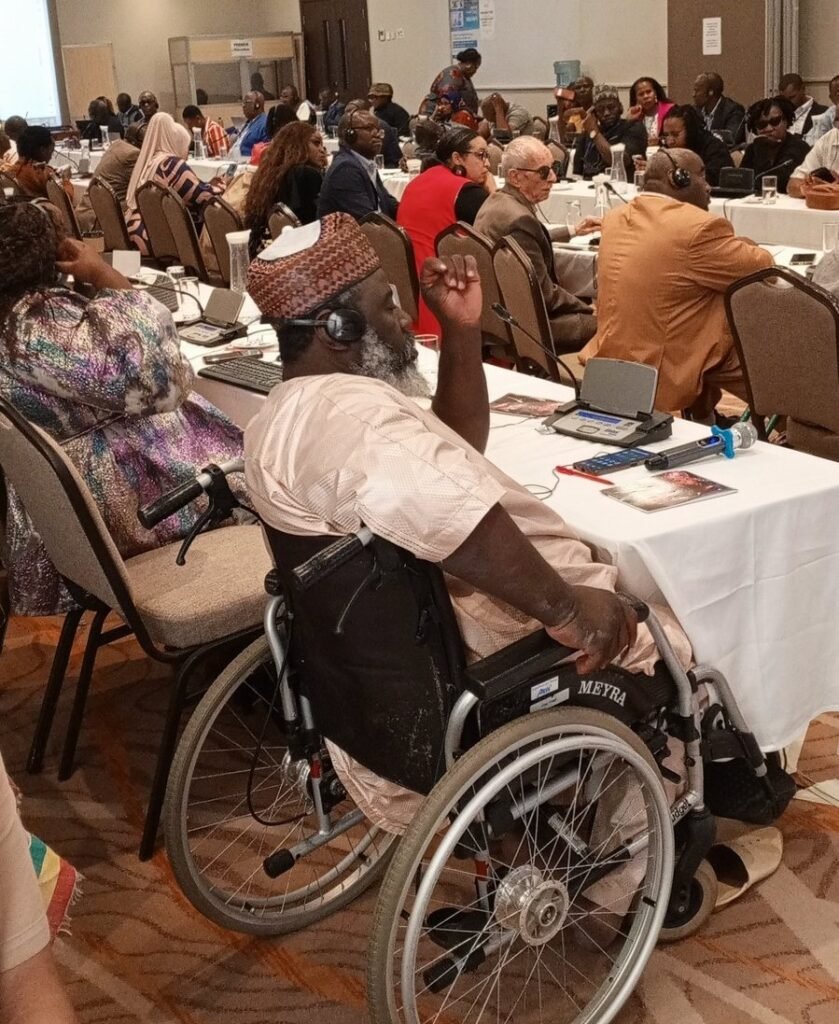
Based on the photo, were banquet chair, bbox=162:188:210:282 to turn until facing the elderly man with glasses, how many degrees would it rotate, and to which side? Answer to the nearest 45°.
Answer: approximately 90° to its right

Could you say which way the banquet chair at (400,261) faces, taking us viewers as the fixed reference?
facing away from the viewer and to the right of the viewer

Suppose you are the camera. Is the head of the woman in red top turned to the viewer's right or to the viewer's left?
to the viewer's right

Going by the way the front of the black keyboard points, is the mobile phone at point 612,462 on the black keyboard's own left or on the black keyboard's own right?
on the black keyboard's own left

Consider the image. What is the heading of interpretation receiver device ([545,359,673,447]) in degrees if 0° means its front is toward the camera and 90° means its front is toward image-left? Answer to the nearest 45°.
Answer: approximately 45°

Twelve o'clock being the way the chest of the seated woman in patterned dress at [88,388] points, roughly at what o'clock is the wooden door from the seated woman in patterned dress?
The wooden door is roughly at 11 o'clock from the seated woman in patterned dress.

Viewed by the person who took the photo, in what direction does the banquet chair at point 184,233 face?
facing away from the viewer and to the right of the viewer

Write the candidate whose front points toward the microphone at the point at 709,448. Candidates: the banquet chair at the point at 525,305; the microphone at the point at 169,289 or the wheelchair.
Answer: the wheelchair

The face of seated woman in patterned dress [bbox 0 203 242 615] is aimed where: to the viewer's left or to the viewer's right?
to the viewer's right

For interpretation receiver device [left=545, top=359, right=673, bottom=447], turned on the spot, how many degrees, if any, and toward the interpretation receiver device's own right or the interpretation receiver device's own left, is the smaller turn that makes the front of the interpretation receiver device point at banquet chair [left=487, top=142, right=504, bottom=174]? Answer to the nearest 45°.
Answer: approximately 135° to the interpretation receiver device's own right

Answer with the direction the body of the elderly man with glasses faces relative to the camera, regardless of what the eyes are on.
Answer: to the viewer's right

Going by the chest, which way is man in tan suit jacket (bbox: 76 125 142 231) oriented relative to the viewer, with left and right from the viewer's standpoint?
facing away from the viewer and to the right of the viewer
